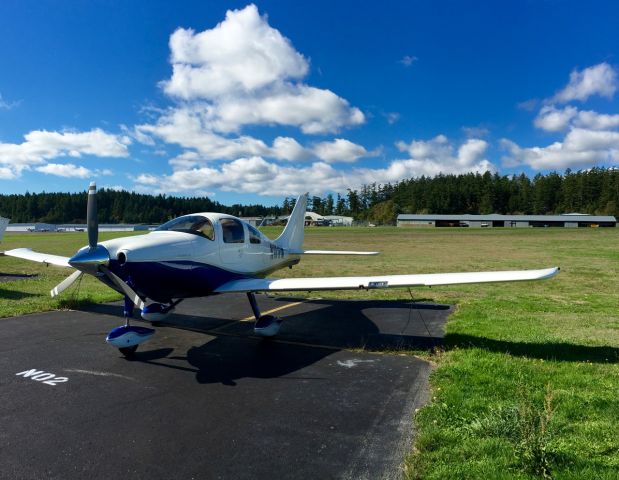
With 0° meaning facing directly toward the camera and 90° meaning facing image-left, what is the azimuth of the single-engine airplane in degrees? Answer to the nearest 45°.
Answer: approximately 45°

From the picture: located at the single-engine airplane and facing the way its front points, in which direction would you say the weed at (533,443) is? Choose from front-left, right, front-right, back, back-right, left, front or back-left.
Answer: left
